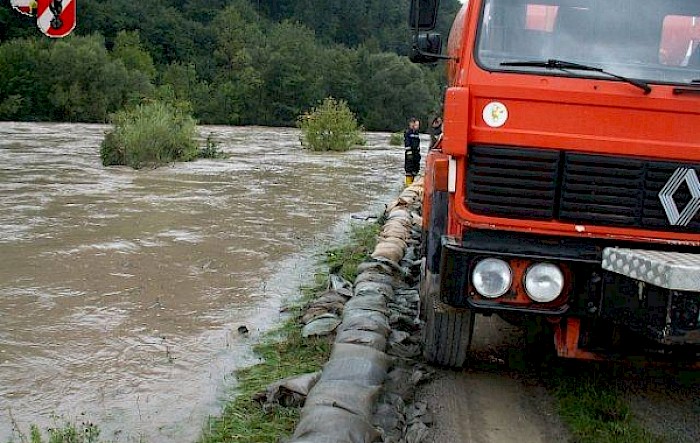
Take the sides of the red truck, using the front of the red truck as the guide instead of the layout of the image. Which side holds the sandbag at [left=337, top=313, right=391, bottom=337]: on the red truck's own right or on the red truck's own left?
on the red truck's own right

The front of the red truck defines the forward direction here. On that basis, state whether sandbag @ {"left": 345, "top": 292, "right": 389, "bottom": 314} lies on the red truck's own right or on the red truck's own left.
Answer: on the red truck's own right

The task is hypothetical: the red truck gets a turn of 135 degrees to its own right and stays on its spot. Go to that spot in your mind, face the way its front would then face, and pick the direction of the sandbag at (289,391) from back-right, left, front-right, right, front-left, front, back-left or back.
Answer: front-left

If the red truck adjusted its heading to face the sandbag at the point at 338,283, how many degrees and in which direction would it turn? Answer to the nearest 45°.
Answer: approximately 135° to its right

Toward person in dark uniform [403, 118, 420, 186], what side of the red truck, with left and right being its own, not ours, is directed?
back

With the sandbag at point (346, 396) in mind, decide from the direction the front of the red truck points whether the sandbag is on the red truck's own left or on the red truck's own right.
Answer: on the red truck's own right

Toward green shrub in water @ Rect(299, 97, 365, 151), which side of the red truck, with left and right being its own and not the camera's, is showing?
back

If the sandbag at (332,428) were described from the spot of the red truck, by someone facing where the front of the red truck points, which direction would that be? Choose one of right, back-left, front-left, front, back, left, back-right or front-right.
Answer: front-right

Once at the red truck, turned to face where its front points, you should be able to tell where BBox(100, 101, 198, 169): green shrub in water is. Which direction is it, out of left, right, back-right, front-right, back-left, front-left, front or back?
back-right

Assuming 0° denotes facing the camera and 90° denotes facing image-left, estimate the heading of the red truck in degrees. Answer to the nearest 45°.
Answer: approximately 0°
